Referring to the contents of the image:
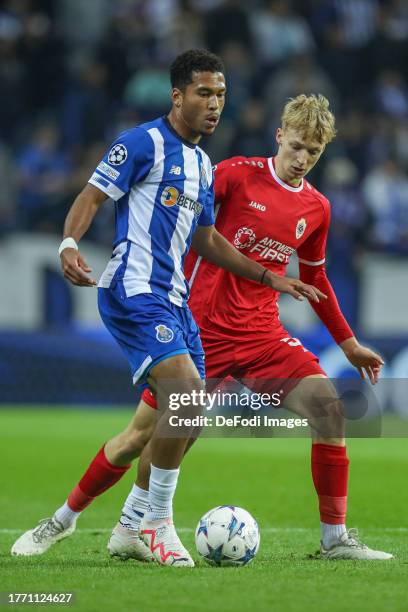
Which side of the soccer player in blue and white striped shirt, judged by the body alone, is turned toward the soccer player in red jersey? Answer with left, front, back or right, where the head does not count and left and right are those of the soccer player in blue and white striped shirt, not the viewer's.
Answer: left

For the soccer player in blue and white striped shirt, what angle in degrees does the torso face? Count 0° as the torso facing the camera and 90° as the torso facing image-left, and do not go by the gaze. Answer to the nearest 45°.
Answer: approximately 315°
